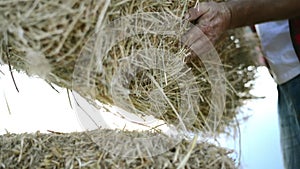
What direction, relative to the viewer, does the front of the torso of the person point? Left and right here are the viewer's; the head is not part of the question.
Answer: facing to the left of the viewer

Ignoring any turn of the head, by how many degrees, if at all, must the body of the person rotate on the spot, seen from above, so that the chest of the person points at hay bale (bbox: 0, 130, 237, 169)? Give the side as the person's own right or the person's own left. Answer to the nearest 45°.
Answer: approximately 45° to the person's own left
